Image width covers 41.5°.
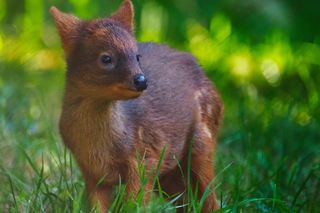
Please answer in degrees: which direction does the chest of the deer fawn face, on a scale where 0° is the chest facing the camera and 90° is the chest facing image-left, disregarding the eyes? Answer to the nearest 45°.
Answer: approximately 45°
